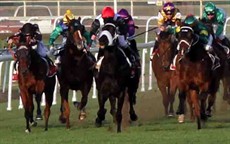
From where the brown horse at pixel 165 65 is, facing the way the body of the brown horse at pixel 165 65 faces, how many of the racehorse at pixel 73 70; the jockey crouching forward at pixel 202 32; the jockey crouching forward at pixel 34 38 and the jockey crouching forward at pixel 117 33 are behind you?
0

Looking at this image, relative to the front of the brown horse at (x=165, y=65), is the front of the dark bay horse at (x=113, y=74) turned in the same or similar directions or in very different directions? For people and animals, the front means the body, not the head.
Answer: same or similar directions

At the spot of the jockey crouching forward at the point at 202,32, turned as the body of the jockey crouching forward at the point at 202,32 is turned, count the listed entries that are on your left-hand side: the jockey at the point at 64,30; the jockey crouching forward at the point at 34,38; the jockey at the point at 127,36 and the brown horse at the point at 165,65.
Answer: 0

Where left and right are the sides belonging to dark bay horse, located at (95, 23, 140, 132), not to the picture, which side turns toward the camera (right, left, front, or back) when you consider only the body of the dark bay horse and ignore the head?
front

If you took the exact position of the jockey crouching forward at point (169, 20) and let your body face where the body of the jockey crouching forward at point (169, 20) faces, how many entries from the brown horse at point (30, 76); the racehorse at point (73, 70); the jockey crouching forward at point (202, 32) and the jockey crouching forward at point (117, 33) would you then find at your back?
0

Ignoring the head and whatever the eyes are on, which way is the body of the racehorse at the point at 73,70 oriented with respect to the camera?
toward the camera

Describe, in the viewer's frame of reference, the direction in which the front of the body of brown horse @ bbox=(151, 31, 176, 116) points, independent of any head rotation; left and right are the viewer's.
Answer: facing the viewer

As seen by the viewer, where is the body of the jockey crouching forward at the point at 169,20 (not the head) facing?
toward the camera

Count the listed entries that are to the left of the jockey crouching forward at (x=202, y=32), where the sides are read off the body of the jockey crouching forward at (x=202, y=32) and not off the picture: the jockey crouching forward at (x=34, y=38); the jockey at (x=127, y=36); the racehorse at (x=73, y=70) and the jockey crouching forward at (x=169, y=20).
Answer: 0

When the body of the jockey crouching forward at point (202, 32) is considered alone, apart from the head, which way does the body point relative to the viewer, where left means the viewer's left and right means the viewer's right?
facing the viewer and to the left of the viewer

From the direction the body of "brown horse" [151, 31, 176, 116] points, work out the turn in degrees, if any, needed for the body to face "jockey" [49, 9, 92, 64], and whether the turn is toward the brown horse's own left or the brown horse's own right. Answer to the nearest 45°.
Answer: approximately 45° to the brown horse's own right

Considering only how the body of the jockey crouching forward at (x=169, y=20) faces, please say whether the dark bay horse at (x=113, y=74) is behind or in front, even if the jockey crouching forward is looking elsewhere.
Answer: in front

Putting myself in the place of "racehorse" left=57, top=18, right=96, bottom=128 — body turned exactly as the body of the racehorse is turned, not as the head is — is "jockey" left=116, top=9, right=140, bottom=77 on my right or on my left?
on my left
